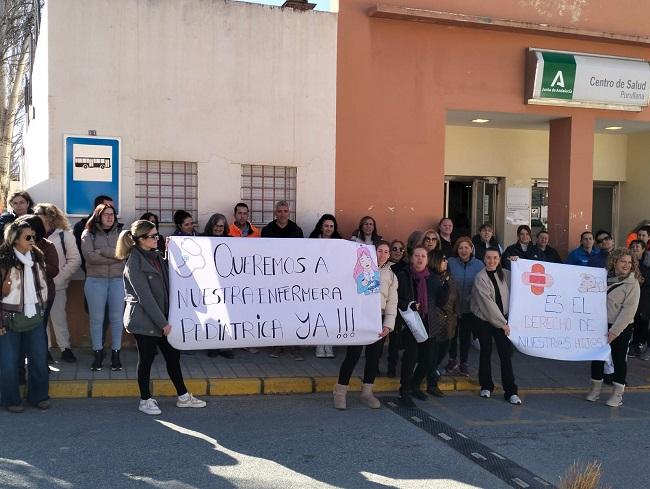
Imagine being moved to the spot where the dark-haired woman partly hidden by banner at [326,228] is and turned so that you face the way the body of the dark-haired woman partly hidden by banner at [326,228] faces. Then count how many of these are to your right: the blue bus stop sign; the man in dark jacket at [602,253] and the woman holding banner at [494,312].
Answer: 1

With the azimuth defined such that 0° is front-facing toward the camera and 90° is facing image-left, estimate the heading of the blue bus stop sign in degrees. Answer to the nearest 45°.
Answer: approximately 0°

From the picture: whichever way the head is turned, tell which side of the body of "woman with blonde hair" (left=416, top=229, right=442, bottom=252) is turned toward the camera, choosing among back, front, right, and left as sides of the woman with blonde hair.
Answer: front

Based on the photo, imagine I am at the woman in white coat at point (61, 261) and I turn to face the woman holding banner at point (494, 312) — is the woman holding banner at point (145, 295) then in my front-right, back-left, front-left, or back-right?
front-right

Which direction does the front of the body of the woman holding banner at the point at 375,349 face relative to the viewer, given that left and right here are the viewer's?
facing the viewer

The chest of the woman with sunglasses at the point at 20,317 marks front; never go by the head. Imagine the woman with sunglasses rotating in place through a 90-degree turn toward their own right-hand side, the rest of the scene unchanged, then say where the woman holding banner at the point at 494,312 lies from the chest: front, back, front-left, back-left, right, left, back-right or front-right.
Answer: back-left

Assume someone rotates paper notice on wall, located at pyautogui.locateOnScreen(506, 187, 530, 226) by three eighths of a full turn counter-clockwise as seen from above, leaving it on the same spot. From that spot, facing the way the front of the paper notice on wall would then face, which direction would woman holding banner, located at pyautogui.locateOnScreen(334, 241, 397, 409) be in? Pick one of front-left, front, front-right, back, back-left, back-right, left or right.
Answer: back-right

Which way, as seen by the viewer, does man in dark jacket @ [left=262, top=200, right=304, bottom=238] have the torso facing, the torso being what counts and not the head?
toward the camera

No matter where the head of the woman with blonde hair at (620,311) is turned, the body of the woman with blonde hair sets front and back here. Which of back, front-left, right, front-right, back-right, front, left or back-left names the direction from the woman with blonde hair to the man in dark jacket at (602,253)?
back-right

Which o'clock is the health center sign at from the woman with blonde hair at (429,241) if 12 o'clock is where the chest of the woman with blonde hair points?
The health center sign is roughly at 7 o'clock from the woman with blonde hair.

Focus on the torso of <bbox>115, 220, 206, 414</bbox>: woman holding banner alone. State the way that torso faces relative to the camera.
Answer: to the viewer's right

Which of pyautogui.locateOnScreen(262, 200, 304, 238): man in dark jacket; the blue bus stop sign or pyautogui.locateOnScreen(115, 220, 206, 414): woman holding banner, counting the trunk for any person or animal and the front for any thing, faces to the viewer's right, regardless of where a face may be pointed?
the woman holding banner

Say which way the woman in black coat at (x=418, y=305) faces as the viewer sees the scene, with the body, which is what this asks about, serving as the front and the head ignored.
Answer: toward the camera
